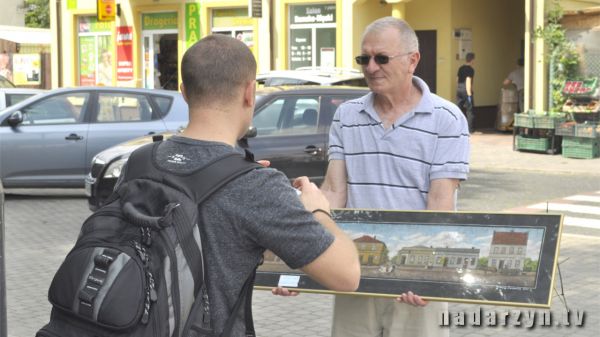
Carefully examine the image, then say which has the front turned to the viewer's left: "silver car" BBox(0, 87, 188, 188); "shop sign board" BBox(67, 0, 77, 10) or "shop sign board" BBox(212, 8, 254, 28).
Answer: the silver car

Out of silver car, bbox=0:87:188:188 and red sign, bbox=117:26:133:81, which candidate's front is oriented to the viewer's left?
the silver car

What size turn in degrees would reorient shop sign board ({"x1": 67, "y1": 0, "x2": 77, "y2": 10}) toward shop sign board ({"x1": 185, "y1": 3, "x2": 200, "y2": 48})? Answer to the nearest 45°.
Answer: approximately 45° to its left

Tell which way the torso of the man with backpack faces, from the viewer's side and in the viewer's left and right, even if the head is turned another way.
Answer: facing away from the viewer and to the right of the viewer

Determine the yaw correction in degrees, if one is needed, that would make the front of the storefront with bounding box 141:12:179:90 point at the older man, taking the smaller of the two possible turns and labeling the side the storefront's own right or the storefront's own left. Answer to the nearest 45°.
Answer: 0° — it already faces them

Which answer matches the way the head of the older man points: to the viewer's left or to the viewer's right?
to the viewer's left

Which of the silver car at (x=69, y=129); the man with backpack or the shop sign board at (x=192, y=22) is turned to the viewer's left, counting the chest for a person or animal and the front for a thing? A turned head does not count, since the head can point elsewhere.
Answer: the silver car

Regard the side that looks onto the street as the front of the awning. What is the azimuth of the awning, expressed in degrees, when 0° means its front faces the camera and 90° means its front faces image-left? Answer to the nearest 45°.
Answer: approximately 0°

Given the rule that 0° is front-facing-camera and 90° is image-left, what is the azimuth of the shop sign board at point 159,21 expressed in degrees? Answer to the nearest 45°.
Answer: approximately 0°
